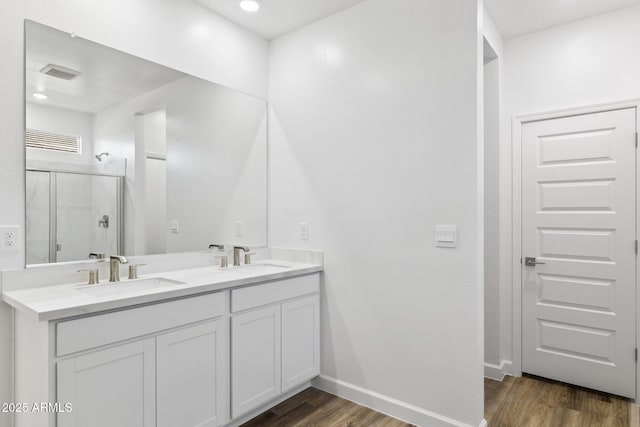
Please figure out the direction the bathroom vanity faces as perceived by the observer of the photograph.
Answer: facing the viewer and to the right of the viewer

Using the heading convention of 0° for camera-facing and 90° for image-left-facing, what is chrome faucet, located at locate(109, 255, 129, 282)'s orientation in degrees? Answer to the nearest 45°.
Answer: approximately 315°

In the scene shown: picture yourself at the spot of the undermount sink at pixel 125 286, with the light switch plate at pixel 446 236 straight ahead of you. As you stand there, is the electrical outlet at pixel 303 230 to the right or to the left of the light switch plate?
left

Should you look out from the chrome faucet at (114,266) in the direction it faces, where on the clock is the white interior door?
The white interior door is roughly at 11 o'clock from the chrome faucet.

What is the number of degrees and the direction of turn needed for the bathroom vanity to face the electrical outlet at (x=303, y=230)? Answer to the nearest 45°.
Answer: approximately 90° to its left

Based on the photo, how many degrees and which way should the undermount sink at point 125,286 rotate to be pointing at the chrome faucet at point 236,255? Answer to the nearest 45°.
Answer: approximately 90° to its left

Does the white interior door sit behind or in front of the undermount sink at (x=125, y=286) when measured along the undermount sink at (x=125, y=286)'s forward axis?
in front

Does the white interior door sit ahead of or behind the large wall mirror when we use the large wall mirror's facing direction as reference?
ahead

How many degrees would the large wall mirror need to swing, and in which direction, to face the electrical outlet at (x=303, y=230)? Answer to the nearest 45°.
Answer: approximately 45° to its left
